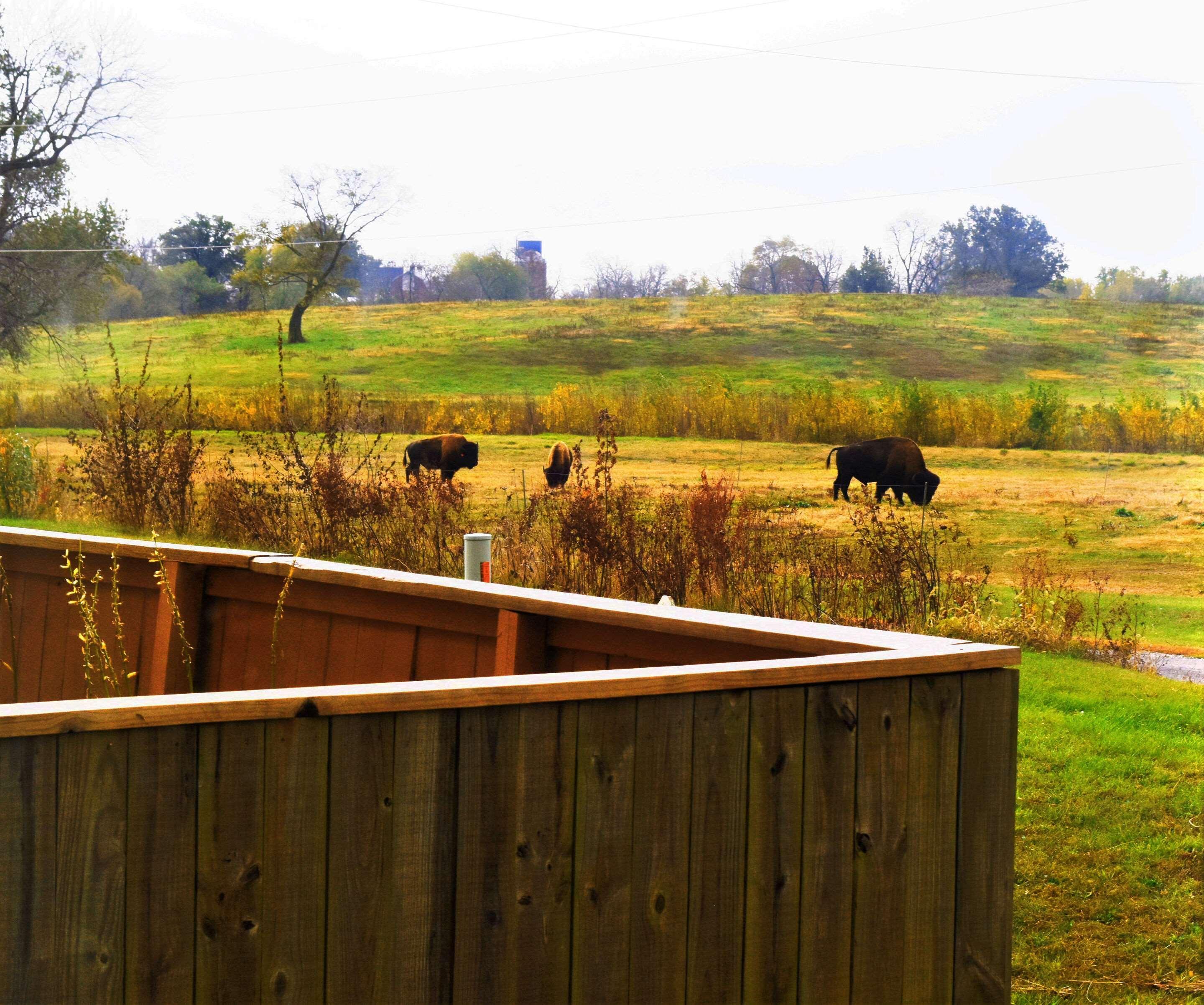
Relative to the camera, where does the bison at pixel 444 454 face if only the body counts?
to the viewer's right

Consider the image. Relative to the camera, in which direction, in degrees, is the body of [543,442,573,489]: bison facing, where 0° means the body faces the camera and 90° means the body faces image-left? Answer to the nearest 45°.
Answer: approximately 0°

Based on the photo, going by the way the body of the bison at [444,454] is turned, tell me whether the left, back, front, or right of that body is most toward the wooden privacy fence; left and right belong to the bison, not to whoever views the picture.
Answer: right

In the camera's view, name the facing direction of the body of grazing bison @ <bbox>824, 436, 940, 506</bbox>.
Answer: to the viewer's right

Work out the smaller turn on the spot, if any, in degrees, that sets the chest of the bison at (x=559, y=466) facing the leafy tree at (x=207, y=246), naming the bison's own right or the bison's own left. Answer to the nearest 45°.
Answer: approximately 135° to the bison's own right

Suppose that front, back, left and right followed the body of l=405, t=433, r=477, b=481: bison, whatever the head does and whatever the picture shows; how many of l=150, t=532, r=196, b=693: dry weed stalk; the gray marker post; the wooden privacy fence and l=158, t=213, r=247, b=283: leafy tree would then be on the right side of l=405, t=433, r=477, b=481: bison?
3

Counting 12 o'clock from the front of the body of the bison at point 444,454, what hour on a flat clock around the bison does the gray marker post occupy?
The gray marker post is roughly at 3 o'clock from the bison.

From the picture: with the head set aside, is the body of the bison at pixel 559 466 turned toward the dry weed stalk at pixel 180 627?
yes

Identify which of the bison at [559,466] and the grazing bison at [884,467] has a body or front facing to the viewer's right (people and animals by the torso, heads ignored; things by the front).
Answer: the grazing bison

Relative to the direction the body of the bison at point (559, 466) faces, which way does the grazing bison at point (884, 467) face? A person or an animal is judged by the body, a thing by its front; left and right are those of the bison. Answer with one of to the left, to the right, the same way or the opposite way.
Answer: to the left
